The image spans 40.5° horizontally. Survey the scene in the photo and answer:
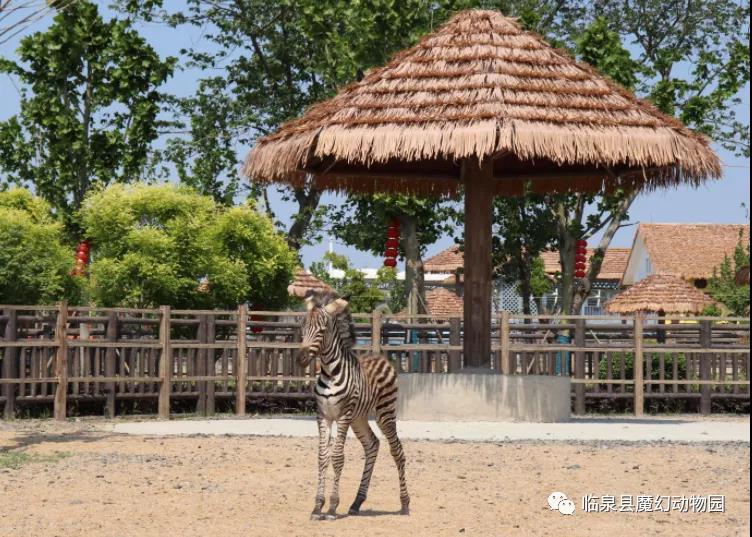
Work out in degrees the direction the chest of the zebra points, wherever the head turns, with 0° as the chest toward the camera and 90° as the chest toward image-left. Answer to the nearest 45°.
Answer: approximately 45°

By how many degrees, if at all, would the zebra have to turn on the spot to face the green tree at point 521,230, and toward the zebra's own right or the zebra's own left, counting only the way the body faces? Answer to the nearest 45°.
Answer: approximately 135° to the zebra's own right

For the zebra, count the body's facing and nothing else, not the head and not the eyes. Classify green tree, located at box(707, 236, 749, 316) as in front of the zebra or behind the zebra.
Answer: behind

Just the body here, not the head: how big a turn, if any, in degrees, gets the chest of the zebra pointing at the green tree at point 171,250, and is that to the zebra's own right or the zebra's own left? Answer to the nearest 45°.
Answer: approximately 135° to the zebra's own right

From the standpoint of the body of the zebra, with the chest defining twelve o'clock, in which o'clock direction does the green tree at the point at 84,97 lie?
The green tree is roughly at 4 o'clock from the zebra.

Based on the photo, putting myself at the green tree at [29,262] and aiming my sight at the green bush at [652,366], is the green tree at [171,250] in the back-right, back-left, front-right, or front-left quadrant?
front-left

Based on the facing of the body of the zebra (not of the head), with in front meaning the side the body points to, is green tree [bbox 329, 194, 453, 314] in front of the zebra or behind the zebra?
behind

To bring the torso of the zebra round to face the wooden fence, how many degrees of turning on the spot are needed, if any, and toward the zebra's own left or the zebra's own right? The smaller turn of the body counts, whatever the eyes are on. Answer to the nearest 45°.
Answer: approximately 135° to the zebra's own right

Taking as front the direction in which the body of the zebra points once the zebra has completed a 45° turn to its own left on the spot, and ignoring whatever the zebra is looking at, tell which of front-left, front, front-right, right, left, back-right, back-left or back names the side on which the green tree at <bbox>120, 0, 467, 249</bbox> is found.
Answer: back

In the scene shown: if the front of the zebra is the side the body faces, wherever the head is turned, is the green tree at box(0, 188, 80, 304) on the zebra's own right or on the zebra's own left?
on the zebra's own right

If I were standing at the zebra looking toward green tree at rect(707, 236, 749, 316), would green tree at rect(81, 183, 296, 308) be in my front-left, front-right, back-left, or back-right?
front-left

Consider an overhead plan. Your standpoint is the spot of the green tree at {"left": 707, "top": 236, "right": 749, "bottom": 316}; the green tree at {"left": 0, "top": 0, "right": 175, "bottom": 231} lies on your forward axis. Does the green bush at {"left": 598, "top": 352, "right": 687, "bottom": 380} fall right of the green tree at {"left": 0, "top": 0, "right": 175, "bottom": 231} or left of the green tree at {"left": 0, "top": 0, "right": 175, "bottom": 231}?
left
